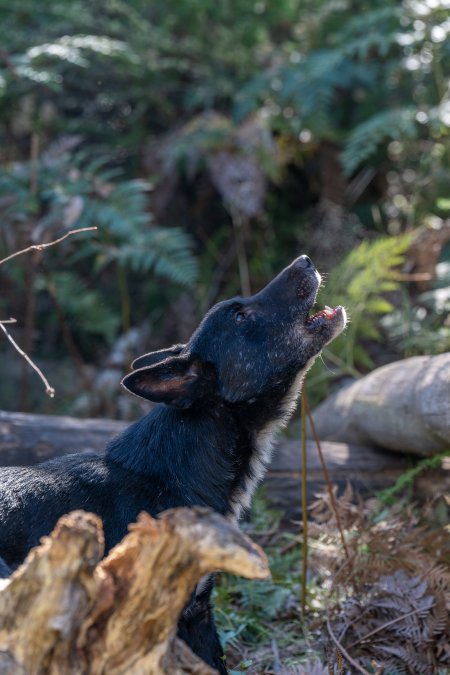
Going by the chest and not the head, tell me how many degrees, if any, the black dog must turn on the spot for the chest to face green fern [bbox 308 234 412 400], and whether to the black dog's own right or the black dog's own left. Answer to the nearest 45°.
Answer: approximately 45° to the black dog's own left

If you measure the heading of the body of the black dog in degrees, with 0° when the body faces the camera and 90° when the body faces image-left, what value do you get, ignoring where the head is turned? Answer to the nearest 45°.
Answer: approximately 270°

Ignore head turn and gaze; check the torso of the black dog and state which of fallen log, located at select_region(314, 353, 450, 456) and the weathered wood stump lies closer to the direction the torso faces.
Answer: the fallen log

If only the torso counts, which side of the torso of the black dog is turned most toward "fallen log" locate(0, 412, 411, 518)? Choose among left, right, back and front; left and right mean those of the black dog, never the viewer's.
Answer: left
